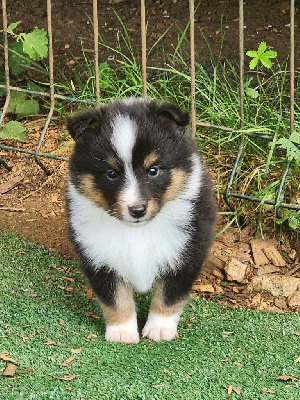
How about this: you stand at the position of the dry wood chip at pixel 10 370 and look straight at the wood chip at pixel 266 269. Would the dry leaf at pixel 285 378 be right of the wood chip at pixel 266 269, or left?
right

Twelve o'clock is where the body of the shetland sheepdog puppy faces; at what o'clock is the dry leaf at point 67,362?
The dry leaf is roughly at 1 o'clock from the shetland sheepdog puppy.

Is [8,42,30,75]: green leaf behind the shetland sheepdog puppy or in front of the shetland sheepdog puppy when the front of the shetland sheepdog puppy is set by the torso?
behind

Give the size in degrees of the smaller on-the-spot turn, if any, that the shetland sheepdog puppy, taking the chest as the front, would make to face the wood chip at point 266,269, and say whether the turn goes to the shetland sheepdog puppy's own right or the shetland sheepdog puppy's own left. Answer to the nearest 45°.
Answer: approximately 135° to the shetland sheepdog puppy's own left

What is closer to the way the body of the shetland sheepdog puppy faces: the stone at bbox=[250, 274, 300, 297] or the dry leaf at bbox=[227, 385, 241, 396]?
the dry leaf

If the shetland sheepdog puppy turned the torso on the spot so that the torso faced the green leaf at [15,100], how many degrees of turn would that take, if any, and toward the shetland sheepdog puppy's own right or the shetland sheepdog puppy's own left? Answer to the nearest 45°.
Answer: approximately 135° to the shetland sheepdog puppy's own right

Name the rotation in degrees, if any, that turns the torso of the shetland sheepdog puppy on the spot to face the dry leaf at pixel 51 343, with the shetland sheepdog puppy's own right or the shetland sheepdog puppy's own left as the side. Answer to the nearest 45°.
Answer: approximately 45° to the shetland sheepdog puppy's own right

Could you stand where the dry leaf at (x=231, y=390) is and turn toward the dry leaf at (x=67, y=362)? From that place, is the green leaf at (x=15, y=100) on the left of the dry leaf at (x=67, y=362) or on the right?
right

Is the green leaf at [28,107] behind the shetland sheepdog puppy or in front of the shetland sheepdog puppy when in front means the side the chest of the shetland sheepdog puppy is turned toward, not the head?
behind

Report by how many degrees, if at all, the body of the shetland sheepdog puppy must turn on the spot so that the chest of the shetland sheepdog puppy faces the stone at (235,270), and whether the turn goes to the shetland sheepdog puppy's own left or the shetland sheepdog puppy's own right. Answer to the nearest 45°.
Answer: approximately 135° to the shetland sheepdog puppy's own left

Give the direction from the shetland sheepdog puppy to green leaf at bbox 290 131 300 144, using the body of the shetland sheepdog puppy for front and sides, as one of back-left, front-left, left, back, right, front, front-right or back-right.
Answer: back-left

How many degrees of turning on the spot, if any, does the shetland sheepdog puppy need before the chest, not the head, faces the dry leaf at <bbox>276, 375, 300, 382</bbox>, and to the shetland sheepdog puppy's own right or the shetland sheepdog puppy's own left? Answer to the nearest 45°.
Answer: approximately 45° to the shetland sheepdog puppy's own left

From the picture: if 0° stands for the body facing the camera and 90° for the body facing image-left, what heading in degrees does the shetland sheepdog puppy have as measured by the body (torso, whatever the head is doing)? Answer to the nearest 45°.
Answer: approximately 0°
